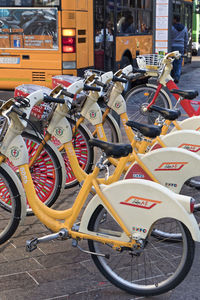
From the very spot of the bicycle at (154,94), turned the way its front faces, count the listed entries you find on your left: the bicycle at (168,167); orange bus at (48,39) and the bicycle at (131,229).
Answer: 2

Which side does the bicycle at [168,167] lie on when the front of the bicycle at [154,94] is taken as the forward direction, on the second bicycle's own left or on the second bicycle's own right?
on the second bicycle's own left

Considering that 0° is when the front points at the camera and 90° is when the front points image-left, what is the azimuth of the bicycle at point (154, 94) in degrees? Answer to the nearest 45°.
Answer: approximately 90°

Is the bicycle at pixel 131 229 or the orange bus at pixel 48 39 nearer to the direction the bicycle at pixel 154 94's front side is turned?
the orange bus

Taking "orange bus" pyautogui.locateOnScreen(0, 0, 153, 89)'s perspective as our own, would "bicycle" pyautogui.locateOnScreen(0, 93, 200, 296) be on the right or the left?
on its right

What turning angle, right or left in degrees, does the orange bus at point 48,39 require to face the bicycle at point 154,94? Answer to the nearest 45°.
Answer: approximately 90° to its right

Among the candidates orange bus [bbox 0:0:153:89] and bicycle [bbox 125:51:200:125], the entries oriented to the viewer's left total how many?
1

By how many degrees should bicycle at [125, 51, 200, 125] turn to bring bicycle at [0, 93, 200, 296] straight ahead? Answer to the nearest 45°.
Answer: approximately 90° to its left

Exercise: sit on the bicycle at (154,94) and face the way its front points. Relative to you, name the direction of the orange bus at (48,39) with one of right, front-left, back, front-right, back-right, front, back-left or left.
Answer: front-right
